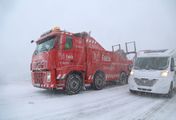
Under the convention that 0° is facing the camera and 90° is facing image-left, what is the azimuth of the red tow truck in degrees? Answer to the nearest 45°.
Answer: approximately 45°

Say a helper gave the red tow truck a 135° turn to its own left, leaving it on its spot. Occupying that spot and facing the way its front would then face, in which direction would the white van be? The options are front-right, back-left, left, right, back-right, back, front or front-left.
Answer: front
